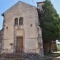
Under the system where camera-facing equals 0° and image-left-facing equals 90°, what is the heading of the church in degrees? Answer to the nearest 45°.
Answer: approximately 0°

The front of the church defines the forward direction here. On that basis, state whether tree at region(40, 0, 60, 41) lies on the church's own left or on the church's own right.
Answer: on the church's own left
